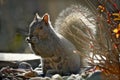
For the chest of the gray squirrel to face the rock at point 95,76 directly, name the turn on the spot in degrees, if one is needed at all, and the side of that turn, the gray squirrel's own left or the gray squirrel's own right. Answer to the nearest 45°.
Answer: approximately 135° to the gray squirrel's own left

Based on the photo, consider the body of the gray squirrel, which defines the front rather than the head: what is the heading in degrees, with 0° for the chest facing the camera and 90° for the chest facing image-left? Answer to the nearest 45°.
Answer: approximately 90°

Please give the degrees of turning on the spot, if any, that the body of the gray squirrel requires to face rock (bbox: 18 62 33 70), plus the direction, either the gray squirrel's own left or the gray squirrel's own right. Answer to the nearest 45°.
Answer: approximately 45° to the gray squirrel's own right
